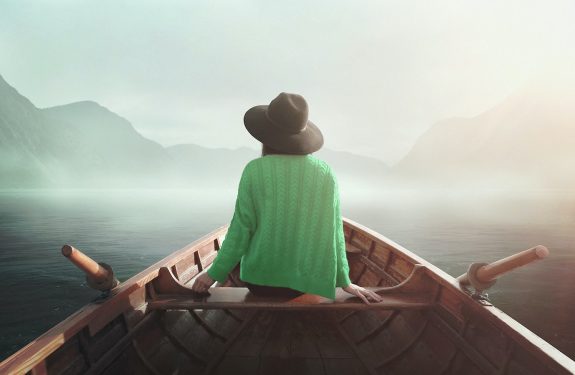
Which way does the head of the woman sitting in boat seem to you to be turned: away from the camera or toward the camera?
away from the camera

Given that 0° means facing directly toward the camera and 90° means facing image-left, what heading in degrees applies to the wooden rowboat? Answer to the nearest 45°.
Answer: approximately 180°

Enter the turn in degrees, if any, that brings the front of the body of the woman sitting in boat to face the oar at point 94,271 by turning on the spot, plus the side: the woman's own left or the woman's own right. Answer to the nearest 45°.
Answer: approximately 90° to the woman's own left

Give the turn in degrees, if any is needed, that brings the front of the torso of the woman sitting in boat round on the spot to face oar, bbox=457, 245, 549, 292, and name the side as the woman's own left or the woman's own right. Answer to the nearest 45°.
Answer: approximately 90° to the woman's own right

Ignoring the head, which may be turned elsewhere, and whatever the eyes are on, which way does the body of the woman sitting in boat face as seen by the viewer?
away from the camera
